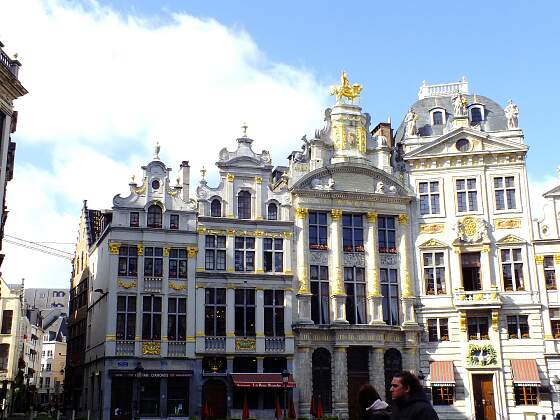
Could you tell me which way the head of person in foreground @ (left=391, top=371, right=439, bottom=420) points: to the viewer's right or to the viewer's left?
to the viewer's left

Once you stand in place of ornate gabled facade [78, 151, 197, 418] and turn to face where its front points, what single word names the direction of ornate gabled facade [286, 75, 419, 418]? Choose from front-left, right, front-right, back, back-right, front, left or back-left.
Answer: left

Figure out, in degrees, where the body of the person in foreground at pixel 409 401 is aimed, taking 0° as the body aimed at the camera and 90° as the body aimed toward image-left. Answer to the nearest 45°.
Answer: approximately 90°

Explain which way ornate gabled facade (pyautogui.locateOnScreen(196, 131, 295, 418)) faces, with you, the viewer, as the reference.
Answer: facing the viewer

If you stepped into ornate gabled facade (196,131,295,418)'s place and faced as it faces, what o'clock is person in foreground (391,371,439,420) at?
The person in foreground is roughly at 12 o'clock from the ornate gabled facade.

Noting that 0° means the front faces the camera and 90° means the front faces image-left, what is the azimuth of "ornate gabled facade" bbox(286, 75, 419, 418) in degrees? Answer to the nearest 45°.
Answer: approximately 0°

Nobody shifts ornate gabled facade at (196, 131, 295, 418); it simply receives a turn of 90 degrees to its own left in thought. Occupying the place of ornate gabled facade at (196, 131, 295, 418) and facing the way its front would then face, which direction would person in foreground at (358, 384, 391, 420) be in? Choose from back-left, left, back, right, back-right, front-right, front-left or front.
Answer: right

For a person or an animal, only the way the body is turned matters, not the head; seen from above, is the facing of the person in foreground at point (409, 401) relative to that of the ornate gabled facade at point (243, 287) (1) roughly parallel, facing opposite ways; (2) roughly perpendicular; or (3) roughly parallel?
roughly perpendicular

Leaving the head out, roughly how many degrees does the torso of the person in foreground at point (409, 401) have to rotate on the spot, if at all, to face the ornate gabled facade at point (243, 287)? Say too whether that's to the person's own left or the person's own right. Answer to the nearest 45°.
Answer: approximately 90° to the person's own right

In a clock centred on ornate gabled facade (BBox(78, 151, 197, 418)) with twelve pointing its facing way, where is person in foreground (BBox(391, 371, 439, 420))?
The person in foreground is roughly at 12 o'clock from the ornate gabled facade.

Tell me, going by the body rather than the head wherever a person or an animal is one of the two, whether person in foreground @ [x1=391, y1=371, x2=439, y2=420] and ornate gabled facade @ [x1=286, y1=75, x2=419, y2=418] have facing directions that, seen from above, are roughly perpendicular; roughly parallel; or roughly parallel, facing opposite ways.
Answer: roughly perpendicular

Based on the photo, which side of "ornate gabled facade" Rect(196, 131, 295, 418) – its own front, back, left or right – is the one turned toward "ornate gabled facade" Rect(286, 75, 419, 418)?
left
